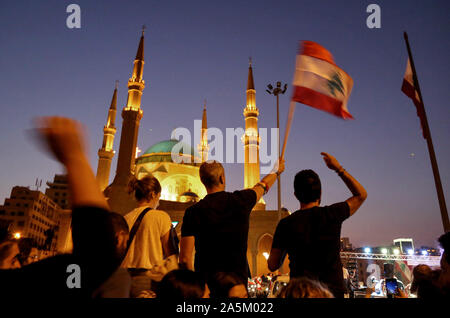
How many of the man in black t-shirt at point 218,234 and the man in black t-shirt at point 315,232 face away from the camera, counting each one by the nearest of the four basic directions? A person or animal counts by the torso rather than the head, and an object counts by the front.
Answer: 2

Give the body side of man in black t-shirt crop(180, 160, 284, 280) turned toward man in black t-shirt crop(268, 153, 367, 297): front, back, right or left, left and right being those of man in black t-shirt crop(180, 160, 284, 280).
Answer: right

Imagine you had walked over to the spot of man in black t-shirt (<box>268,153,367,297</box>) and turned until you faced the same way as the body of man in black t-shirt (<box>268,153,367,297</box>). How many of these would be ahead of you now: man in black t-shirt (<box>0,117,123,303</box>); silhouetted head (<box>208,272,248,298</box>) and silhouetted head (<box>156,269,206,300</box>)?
0

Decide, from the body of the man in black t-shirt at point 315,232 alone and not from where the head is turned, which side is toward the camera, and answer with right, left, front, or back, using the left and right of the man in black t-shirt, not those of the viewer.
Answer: back

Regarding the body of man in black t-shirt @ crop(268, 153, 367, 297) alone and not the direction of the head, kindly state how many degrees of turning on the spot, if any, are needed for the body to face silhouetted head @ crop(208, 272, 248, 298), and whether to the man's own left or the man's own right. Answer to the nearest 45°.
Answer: approximately 135° to the man's own left

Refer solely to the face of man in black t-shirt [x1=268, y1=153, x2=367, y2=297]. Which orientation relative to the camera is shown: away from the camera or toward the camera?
away from the camera

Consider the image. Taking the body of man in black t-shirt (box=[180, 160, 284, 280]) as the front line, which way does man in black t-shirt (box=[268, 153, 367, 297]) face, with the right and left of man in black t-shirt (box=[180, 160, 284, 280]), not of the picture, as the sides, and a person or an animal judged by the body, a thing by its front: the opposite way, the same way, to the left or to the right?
the same way

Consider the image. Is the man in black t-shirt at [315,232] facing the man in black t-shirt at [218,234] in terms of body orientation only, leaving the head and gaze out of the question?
no

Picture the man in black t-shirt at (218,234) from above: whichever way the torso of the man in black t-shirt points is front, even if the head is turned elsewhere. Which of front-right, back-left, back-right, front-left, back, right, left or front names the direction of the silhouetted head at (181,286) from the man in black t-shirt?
back

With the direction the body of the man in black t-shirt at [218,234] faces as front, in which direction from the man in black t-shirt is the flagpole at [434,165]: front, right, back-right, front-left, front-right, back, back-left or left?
front-right

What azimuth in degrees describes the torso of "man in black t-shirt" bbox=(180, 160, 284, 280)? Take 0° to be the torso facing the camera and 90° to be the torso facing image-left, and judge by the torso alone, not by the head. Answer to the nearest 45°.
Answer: approximately 180°

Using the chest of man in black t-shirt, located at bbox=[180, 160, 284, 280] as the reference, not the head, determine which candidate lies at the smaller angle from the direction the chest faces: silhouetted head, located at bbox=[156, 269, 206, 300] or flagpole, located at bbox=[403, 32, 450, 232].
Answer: the flagpole
